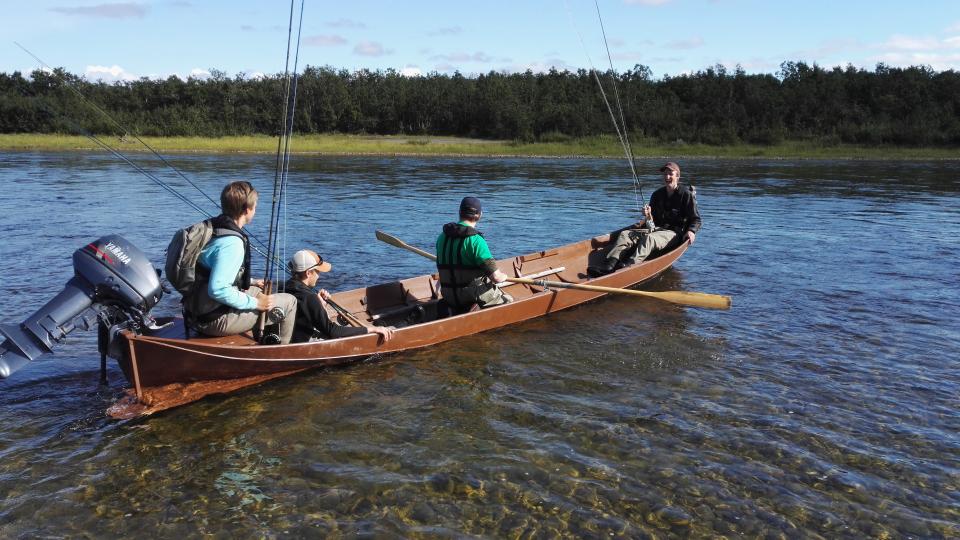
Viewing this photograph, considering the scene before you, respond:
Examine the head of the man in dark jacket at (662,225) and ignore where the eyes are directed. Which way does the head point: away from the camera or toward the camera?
toward the camera

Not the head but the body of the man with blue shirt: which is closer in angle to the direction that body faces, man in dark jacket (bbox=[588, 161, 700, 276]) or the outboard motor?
the man in dark jacket

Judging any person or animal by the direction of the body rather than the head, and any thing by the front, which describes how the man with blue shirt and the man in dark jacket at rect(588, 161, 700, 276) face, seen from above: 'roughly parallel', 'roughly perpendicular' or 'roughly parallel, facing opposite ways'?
roughly parallel, facing opposite ways

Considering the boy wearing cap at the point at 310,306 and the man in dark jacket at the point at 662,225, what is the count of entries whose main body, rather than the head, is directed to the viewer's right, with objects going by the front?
1

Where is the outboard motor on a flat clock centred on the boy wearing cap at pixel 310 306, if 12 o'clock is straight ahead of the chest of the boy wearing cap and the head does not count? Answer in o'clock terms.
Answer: The outboard motor is roughly at 5 o'clock from the boy wearing cap.

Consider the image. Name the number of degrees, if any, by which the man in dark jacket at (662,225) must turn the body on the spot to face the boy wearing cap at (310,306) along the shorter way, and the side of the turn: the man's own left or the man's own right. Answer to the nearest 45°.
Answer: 0° — they already face them

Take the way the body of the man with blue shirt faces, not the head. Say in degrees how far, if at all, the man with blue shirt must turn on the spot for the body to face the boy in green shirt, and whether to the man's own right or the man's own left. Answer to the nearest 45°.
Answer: approximately 45° to the man's own left

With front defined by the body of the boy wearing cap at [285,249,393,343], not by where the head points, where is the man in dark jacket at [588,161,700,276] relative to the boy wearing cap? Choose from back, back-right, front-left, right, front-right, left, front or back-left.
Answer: front-left

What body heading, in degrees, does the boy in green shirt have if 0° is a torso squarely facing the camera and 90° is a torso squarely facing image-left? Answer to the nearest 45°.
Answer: approximately 225°

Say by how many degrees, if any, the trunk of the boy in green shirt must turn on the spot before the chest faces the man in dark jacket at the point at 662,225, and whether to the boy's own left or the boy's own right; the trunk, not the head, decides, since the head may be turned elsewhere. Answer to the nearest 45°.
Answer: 0° — they already face them

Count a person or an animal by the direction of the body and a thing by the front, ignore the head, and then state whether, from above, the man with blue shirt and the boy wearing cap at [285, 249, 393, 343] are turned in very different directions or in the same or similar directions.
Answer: same or similar directions

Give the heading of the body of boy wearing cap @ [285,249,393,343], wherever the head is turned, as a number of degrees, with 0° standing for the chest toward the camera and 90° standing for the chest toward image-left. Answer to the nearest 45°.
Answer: approximately 270°

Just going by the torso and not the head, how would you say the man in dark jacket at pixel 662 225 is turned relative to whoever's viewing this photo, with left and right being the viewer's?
facing the viewer and to the left of the viewer

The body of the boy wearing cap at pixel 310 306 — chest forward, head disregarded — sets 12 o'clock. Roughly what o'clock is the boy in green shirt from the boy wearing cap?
The boy in green shirt is roughly at 11 o'clock from the boy wearing cap.

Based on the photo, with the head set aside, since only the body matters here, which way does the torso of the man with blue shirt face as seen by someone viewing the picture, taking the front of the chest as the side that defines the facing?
to the viewer's right
